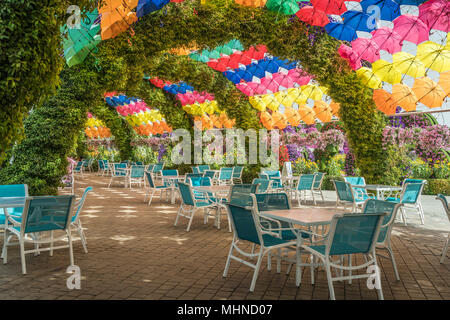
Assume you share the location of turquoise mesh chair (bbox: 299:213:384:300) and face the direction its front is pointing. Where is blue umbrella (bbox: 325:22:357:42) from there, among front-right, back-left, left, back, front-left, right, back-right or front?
front-right

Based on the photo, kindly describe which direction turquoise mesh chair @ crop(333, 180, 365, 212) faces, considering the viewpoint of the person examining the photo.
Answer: facing away from the viewer and to the right of the viewer

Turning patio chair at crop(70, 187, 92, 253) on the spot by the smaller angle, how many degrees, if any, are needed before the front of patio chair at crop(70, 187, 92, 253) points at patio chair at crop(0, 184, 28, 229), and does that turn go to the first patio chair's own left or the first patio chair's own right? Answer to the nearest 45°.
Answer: approximately 45° to the first patio chair's own right

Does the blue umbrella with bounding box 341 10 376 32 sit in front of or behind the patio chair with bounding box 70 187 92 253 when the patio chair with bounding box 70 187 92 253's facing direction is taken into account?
behind

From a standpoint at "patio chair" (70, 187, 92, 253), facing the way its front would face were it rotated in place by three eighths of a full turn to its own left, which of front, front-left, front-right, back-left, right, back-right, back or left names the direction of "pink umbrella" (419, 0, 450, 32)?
front-left

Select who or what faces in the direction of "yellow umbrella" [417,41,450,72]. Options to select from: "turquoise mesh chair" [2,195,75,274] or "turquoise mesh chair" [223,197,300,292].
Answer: "turquoise mesh chair" [223,197,300,292]

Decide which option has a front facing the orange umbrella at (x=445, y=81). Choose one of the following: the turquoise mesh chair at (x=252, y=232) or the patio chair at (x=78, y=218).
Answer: the turquoise mesh chair

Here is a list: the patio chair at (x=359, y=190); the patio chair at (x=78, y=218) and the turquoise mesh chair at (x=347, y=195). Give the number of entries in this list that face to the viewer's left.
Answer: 1

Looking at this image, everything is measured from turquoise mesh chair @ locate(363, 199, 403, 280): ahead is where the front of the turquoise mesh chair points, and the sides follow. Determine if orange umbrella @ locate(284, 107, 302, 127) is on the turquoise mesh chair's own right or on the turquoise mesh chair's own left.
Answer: on the turquoise mesh chair's own right

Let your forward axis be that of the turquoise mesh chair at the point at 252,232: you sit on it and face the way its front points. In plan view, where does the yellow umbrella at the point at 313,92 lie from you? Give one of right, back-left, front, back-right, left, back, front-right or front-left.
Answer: front-left

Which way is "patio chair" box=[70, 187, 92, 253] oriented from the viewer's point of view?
to the viewer's left

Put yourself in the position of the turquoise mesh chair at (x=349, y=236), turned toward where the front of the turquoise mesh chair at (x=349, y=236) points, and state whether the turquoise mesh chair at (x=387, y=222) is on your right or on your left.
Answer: on your right

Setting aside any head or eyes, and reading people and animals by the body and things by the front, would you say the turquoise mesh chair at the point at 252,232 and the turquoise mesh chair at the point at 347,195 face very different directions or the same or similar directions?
same or similar directions

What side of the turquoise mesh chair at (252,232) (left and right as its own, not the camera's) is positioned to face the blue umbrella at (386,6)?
front

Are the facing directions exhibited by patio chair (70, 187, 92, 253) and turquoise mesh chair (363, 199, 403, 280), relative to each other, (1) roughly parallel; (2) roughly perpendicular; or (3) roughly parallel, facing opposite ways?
roughly parallel

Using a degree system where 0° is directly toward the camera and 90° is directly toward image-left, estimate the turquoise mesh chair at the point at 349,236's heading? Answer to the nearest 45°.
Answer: approximately 135°

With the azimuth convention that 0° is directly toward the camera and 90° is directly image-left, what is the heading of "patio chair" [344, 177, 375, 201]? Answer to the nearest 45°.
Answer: approximately 315°

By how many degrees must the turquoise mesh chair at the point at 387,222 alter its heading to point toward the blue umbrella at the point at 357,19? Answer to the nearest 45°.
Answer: approximately 135° to its right

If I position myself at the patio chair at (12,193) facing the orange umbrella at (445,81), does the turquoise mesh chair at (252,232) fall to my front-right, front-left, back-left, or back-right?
front-right

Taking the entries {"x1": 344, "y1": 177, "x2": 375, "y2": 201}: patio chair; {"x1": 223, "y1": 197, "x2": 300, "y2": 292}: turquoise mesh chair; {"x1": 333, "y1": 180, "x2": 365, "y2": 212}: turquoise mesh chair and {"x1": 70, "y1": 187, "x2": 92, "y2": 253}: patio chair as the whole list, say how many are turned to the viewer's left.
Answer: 1

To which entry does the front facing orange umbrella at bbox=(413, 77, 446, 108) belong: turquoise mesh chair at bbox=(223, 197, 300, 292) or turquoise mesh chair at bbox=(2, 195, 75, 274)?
turquoise mesh chair at bbox=(223, 197, 300, 292)
